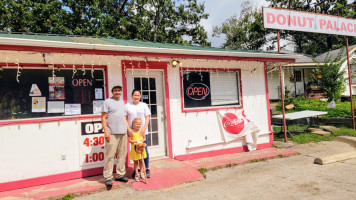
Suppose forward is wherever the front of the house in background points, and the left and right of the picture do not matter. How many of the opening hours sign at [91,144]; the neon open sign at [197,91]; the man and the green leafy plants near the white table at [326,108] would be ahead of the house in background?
4

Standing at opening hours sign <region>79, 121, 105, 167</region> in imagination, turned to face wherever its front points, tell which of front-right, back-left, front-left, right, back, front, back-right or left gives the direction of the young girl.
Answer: front-left

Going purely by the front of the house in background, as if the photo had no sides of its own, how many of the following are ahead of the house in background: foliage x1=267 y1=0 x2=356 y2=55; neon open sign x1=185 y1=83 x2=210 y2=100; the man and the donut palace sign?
3

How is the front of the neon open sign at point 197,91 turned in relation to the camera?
facing the viewer

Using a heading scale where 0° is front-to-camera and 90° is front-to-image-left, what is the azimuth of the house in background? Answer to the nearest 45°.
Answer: approximately 0°

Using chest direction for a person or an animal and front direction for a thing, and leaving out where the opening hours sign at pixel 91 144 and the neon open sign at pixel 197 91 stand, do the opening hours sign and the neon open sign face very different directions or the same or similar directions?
same or similar directions

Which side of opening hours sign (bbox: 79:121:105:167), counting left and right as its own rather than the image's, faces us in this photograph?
front

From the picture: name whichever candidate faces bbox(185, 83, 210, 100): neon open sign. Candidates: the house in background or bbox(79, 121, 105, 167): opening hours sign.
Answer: the house in background

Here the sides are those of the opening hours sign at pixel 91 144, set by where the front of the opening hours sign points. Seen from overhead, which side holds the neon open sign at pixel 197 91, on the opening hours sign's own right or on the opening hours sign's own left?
on the opening hours sign's own left

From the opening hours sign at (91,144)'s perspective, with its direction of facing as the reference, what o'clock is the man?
The man is roughly at 11 o'clock from the opening hours sign.

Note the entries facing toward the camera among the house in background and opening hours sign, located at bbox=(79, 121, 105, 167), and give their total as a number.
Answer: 2

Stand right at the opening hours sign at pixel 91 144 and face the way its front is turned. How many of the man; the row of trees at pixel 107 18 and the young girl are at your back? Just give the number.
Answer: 1

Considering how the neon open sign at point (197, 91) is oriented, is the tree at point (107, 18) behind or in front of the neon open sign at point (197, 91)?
behind

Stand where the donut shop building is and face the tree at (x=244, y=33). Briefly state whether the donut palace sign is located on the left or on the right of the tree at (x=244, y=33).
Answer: right

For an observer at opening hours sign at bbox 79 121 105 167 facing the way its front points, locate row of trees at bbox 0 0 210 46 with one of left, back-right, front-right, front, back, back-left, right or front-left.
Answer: back

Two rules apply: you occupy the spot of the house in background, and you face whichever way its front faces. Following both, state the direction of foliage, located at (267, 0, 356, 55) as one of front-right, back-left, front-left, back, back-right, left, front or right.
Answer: back
